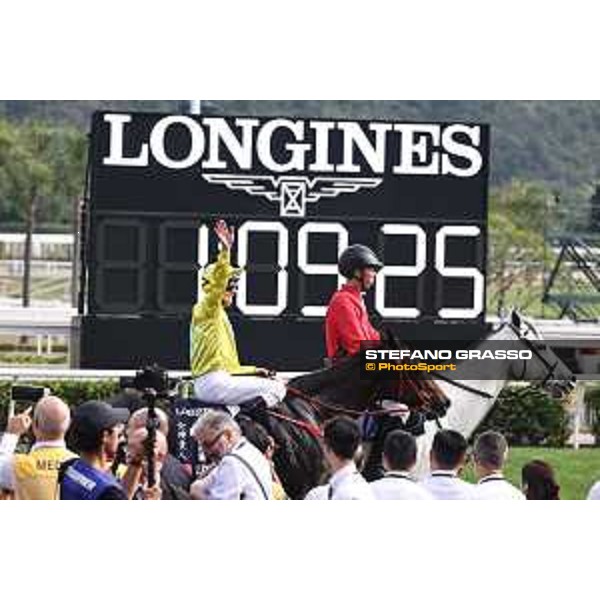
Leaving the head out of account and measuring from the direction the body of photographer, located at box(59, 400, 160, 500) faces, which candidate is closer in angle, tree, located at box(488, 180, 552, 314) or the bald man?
the tree

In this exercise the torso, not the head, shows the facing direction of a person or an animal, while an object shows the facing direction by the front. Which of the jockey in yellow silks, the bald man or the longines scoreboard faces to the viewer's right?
the jockey in yellow silks

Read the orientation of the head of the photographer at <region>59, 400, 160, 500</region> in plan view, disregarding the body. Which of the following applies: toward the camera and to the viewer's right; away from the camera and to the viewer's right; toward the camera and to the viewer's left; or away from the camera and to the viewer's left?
away from the camera and to the viewer's right

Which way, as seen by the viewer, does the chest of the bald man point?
away from the camera

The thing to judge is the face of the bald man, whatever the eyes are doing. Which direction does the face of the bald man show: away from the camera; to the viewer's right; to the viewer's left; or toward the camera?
away from the camera

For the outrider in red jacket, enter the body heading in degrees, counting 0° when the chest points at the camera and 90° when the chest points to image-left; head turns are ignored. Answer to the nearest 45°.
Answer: approximately 270°

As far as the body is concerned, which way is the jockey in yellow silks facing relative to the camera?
to the viewer's right

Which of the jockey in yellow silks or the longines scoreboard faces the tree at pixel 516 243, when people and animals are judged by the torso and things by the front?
the jockey in yellow silks

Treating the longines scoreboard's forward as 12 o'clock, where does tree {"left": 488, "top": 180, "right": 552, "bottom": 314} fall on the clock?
The tree is roughly at 7 o'clock from the longines scoreboard.

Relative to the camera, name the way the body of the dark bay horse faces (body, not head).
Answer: to the viewer's right

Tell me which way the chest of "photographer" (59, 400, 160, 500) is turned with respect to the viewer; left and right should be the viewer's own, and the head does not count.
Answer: facing away from the viewer and to the right of the viewer
